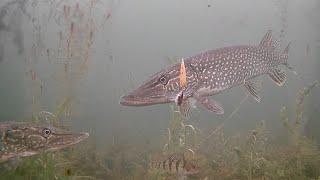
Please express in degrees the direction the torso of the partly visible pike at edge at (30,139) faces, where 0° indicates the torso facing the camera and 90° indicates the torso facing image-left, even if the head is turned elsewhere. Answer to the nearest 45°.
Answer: approximately 270°

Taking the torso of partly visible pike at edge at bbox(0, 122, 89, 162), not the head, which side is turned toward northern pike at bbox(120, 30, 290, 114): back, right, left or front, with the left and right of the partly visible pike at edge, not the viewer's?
front

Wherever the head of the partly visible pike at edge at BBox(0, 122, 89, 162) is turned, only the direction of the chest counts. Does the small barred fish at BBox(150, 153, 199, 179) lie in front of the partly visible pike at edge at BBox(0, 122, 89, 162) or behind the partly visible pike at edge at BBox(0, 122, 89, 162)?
in front
